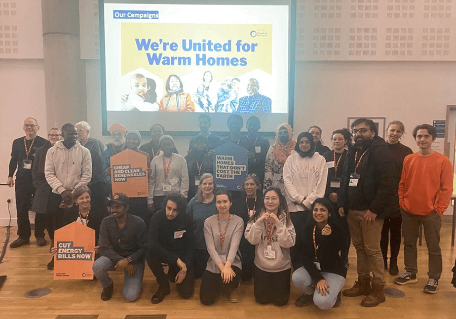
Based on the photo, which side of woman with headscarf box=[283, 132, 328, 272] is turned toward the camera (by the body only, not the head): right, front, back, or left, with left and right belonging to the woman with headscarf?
front

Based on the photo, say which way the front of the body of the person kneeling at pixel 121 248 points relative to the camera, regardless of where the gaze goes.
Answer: toward the camera

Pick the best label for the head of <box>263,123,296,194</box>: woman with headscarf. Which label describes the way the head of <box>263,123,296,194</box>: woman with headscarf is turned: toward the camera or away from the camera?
toward the camera

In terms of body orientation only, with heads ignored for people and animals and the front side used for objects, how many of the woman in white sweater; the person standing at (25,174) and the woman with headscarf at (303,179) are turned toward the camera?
3

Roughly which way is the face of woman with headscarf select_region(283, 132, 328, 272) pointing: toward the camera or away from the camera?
toward the camera

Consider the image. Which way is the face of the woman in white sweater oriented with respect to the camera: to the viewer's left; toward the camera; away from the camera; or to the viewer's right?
toward the camera

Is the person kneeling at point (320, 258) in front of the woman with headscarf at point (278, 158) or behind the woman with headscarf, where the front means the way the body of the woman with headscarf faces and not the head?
in front

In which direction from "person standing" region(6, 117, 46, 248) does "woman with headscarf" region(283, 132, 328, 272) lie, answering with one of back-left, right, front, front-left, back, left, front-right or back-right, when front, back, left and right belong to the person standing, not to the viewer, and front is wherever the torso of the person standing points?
front-left

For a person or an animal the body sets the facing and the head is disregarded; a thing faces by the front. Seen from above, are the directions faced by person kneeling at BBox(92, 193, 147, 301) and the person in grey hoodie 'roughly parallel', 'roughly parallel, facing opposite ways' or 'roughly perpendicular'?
roughly parallel

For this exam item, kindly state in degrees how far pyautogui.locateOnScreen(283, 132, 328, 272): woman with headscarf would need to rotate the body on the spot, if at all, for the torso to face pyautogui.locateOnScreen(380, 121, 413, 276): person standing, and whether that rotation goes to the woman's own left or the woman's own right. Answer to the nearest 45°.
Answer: approximately 90° to the woman's own left

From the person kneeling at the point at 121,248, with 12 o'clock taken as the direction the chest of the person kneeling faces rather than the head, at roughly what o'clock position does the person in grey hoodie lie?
The person in grey hoodie is roughly at 5 o'clock from the person kneeling.

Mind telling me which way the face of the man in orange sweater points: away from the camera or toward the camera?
toward the camera

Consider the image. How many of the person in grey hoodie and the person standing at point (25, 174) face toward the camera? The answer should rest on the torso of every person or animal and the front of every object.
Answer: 2

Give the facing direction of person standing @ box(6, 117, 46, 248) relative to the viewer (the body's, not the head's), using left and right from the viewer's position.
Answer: facing the viewer

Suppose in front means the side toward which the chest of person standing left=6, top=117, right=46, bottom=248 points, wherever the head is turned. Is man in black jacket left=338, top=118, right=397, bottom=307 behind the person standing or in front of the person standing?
in front

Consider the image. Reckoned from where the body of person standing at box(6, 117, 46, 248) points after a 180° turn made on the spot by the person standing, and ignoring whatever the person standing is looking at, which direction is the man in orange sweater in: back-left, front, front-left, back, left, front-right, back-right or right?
back-right
